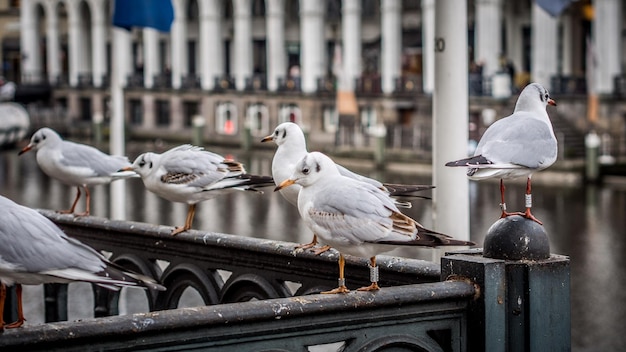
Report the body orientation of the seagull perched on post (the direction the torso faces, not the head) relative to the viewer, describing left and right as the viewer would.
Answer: facing away from the viewer and to the right of the viewer

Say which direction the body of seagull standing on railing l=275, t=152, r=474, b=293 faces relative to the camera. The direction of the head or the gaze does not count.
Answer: to the viewer's left

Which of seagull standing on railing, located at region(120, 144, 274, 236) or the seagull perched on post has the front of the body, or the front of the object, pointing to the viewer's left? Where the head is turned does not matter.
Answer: the seagull standing on railing

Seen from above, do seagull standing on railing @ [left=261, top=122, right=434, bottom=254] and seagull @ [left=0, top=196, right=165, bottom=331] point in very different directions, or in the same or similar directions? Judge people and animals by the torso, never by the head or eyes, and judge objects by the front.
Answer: same or similar directions

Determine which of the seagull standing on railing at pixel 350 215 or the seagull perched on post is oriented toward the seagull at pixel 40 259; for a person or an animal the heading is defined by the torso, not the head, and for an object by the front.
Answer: the seagull standing on railing

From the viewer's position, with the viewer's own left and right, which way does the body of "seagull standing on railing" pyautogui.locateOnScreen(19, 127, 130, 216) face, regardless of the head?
facing to the left of the viewer

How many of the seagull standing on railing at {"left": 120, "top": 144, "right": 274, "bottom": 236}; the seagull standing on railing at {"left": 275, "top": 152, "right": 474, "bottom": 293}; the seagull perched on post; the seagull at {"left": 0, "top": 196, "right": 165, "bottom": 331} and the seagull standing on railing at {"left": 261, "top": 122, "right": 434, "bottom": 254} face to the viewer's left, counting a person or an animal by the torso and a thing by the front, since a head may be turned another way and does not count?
4

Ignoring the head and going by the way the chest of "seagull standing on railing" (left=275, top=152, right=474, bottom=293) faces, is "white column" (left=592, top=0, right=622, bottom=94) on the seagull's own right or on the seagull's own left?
on the seagull's own right

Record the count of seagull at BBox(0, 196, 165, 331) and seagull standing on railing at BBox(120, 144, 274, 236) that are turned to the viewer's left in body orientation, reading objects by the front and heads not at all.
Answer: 2

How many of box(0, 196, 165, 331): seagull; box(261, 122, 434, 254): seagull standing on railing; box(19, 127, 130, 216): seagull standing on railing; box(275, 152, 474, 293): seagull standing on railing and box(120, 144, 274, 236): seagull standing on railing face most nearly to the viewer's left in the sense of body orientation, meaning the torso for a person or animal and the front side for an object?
5

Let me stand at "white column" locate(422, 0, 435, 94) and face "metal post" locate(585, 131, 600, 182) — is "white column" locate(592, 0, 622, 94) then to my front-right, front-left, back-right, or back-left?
front-left

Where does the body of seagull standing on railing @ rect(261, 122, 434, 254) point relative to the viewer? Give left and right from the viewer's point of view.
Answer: facing to the left of the viewer

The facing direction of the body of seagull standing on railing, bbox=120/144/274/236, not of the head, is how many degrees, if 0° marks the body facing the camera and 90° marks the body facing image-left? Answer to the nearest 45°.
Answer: approximately 90°

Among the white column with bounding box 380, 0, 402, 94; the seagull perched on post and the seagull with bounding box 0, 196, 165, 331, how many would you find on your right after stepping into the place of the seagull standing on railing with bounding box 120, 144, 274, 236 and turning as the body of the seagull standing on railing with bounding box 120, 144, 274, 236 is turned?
1

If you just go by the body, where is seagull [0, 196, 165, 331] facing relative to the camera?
to the viewer's left
